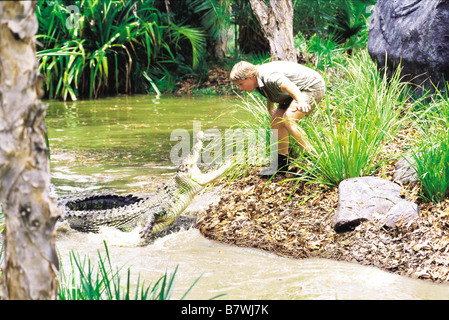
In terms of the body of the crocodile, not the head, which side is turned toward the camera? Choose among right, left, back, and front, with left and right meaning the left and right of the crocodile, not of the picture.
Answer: right

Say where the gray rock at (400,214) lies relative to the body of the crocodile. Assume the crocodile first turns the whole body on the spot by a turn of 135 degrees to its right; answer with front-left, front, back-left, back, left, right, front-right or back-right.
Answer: left

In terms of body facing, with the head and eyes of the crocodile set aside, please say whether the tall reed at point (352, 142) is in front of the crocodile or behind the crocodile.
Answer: in front

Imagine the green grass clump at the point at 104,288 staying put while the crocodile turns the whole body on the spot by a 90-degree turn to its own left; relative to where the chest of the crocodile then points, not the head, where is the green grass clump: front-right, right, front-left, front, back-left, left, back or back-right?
back

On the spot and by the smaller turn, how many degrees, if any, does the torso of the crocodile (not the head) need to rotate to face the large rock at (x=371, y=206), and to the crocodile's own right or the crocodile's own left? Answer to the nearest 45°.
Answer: approximately 45° to the crocodile's own right

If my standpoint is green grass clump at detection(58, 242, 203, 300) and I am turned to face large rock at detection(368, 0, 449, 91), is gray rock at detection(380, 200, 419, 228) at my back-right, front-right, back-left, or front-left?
front-right

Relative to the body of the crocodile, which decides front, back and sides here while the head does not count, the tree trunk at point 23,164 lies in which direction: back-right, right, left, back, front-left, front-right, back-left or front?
right

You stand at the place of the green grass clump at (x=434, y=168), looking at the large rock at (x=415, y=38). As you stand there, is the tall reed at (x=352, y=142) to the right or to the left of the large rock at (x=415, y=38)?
left

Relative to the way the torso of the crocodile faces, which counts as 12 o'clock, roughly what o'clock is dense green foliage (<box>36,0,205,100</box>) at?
The dense green foliage is roughly at 9 o'clock from the crocodile.
